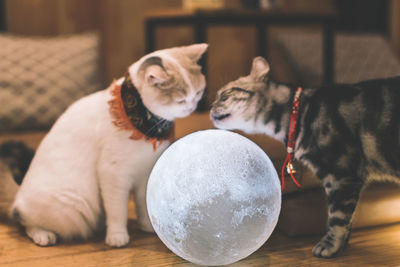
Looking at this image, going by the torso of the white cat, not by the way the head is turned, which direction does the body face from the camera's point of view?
to the viewer's right

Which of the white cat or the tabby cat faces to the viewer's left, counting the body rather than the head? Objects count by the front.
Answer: the tabby cat

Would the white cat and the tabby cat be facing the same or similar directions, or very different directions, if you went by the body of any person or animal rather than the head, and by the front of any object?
very different directions

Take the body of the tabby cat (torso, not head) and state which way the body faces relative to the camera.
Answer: to the viewer's left

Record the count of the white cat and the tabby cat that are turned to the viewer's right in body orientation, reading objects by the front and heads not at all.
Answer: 1
